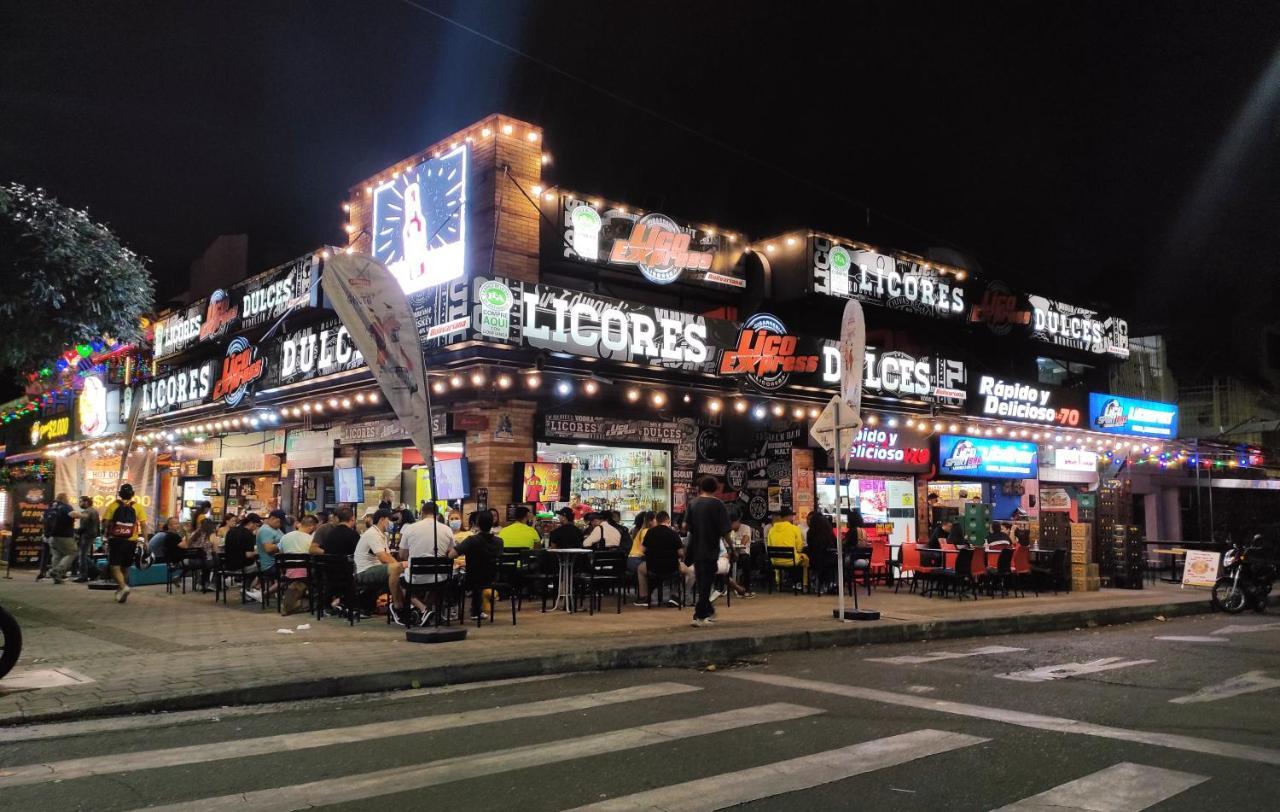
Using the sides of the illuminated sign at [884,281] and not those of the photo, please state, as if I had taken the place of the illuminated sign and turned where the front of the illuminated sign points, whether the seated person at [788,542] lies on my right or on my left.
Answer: on my right

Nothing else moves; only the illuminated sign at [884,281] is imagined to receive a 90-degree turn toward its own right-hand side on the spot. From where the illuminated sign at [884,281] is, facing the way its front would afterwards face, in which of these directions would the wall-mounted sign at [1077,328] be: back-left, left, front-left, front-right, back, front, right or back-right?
back

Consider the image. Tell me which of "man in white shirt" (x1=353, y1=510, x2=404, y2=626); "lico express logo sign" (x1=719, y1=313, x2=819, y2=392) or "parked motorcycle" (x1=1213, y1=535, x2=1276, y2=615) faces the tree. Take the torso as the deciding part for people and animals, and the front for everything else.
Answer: the parked motorcycle

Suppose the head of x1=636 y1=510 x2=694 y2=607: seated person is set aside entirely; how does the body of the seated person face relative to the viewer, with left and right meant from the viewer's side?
facing away from the viewer

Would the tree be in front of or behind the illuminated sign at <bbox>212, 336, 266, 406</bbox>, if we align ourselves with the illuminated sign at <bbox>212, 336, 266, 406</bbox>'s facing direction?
in front

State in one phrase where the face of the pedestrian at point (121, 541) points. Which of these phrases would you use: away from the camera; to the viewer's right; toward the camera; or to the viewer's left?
away from the camera

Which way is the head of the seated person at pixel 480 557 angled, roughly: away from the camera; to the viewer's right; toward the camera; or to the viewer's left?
away from the camera

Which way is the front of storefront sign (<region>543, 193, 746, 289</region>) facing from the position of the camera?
facing the viewer and to the right of the viewer

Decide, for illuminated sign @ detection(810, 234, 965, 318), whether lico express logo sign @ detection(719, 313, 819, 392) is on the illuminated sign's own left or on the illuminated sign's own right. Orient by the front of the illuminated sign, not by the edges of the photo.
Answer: on the illuminated sign's own right

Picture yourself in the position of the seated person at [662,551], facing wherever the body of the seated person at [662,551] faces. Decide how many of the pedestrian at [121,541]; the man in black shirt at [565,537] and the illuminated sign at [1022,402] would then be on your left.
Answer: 2
